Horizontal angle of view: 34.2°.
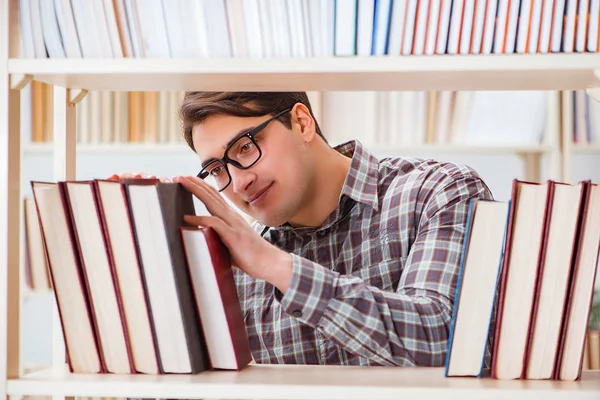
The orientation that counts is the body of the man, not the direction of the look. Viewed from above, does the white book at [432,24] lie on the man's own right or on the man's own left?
on the man's own left

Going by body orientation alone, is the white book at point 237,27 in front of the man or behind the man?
in front

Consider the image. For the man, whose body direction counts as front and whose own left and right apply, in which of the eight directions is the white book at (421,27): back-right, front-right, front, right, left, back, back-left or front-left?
front-left

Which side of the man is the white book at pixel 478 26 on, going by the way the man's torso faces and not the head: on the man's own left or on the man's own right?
on the man's own left

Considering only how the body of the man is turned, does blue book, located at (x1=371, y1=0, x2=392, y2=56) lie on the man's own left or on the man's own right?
on the man's own left

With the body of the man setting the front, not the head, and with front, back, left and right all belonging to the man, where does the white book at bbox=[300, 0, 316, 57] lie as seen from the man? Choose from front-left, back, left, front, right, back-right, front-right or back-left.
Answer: front-left

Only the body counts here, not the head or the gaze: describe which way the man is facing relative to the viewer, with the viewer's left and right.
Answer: facing the viewer and to the left of the viewer

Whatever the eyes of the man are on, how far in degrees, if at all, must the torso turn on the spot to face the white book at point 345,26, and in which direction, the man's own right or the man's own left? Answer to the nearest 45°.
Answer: approximately 45° to the man's own left

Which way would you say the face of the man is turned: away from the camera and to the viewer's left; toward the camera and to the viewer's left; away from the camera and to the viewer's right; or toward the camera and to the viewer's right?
toward the camera and to the viewer's left

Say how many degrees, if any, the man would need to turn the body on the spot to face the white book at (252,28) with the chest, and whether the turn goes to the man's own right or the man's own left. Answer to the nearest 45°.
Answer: approximately 45° to the man's own left
